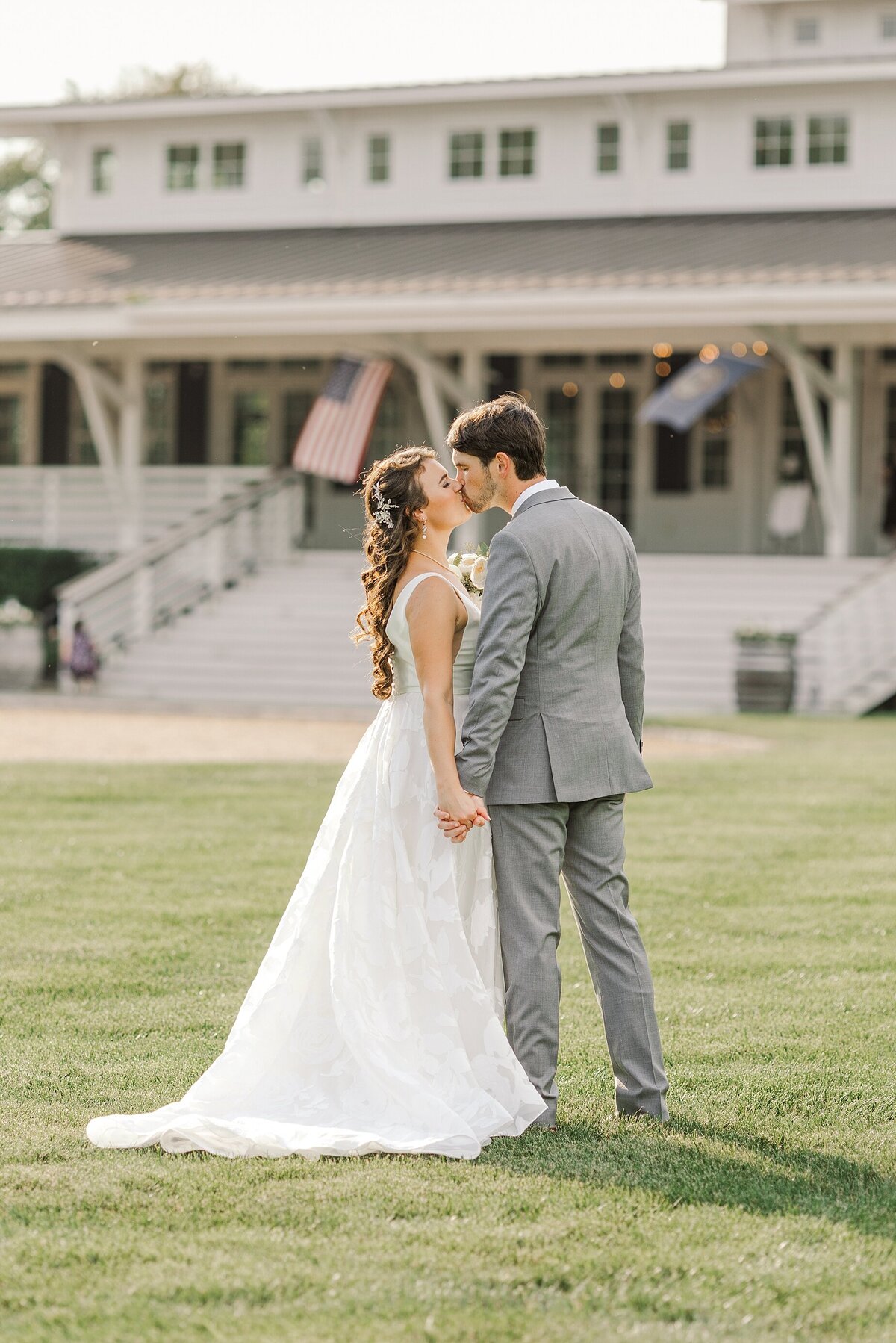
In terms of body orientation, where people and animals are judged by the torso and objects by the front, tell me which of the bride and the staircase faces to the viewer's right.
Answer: the bride

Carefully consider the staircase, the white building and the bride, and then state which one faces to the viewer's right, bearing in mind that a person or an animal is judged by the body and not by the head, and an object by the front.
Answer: the bride

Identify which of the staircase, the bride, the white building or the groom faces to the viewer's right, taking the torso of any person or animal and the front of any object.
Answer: the bride

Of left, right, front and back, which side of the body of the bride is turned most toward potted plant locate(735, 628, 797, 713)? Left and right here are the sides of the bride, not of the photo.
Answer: left

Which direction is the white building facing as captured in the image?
toward the camera

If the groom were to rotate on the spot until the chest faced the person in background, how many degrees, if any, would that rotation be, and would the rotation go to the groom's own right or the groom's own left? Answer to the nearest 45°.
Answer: approximately 45° to the groom's own right

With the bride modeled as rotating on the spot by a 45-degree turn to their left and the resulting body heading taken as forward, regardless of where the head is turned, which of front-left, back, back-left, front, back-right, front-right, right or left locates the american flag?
front-left

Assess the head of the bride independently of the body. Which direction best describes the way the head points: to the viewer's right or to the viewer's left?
to the viewer's right

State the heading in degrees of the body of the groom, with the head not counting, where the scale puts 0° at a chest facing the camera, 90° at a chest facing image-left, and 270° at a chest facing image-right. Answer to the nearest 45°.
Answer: approximately 135°

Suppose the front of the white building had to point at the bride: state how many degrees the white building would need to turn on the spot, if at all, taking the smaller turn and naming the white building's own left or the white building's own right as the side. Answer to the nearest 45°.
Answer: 0° — it already faces them

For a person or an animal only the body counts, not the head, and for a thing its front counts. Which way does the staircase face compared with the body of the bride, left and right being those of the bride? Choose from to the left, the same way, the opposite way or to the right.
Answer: to the right

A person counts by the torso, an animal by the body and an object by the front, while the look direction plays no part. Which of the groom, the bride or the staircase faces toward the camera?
the staircase

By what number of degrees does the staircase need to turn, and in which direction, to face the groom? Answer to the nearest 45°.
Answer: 0° — it already faces them

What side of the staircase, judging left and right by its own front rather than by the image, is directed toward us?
front

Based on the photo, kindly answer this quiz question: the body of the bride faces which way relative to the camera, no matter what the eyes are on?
to the viewer's right

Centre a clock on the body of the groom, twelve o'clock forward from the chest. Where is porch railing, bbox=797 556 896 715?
The porch railing is roughly at 2 o'clock from the groom.
